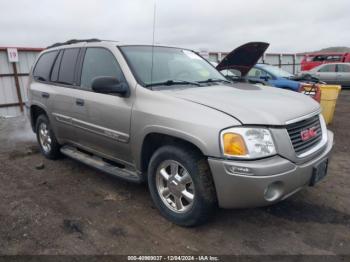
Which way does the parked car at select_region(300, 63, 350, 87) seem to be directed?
to the viewer's left

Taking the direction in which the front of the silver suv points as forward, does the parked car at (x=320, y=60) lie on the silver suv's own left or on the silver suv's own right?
on the silver suv's own left

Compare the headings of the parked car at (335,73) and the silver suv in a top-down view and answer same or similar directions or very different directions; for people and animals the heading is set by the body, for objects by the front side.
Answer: very different directions

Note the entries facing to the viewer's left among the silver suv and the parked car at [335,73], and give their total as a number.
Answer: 1
